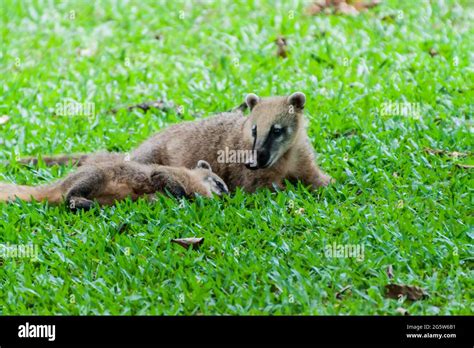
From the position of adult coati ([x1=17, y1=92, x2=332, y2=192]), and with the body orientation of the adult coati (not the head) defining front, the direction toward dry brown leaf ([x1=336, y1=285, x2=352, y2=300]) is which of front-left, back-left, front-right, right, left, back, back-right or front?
front-right

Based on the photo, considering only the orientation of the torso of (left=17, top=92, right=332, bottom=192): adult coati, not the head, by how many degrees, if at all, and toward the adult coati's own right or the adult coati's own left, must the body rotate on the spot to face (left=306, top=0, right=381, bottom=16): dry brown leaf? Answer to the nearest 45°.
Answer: approximately 135° to the adult coati's own left

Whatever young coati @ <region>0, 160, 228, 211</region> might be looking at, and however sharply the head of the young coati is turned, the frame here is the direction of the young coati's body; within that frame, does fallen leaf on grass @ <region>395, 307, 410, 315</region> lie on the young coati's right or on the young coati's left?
on the young coati's right

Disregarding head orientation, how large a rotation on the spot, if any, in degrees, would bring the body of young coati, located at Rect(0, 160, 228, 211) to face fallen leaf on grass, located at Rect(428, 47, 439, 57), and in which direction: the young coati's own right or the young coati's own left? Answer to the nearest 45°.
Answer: approximately 45° to the young coati's own left

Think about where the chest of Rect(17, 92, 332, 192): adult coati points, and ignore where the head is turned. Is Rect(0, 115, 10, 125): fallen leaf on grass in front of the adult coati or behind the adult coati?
behind

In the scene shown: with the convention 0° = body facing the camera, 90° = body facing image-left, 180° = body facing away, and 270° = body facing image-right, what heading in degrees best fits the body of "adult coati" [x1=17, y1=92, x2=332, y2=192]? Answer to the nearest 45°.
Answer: approximately 315°

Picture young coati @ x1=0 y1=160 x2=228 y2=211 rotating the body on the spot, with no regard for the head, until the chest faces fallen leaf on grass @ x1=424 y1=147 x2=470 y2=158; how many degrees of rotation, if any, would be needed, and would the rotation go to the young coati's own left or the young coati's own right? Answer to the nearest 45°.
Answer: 0° — it already faces it

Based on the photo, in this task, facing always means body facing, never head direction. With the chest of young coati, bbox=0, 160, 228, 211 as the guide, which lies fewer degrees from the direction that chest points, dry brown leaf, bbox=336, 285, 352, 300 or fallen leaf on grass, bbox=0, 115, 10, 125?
the dry brown leaf

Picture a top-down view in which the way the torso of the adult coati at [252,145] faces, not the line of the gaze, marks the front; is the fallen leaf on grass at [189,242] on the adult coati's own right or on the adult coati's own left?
on the adult coati's own right

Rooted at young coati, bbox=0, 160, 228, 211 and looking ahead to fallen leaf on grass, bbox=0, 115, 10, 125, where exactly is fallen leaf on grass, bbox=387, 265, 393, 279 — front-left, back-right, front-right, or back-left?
back-right

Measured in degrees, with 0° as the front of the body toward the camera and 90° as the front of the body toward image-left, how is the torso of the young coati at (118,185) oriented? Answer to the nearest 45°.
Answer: approximately 270°

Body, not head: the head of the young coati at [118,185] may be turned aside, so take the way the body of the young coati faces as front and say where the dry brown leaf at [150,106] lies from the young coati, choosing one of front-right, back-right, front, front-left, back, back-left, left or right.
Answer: left

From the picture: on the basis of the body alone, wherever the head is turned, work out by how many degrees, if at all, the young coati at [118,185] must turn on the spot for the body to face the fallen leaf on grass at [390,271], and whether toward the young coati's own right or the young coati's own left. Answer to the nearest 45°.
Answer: approximately 45° to the young coati's own right
